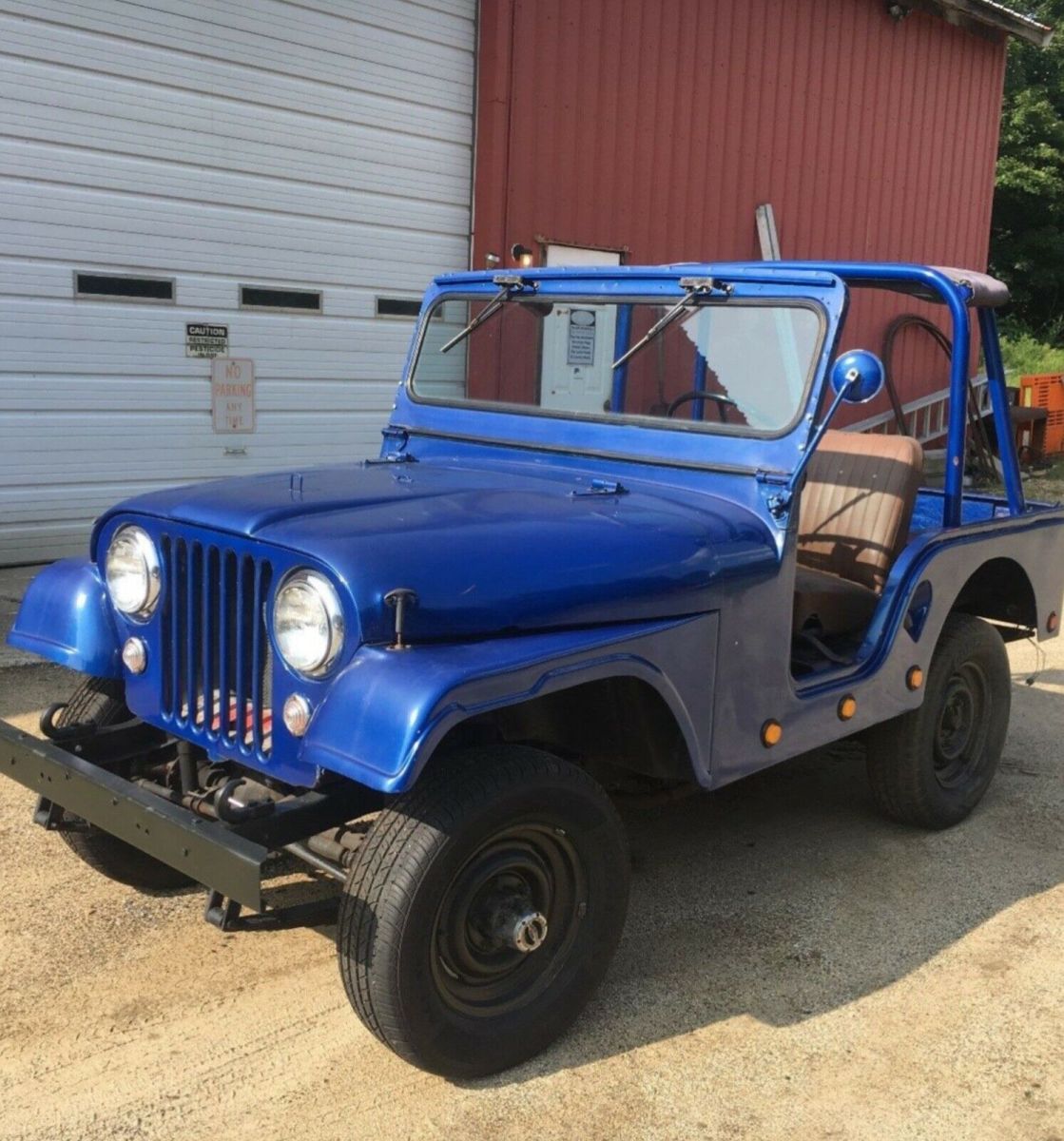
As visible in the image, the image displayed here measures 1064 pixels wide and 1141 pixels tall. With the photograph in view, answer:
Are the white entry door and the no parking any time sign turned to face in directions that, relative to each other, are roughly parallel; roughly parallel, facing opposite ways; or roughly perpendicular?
roughly parallel

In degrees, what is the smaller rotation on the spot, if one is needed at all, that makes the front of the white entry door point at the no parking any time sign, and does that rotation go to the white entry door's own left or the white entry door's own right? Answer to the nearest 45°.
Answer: approximately 135° to the white entry door's own right

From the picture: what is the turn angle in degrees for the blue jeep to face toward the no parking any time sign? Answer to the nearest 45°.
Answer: approximately 135° to its right

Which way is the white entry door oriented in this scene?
toward the camera

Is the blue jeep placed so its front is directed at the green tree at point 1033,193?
no

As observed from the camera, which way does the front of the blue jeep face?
facing the viewer and to the left of the viewer

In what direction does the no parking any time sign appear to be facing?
toward the camera

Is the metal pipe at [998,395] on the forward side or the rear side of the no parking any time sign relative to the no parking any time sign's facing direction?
on the forward side

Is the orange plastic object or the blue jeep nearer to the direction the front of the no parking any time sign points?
the blue jeep

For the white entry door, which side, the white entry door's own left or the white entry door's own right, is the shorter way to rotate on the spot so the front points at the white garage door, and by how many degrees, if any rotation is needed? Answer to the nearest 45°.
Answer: approximately 135° to the white entry door's own right

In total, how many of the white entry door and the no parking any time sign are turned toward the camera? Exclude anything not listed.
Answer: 2

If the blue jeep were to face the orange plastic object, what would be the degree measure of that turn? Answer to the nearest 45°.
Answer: approximately 180°

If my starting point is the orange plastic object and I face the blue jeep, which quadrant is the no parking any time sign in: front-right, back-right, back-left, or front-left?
front-right

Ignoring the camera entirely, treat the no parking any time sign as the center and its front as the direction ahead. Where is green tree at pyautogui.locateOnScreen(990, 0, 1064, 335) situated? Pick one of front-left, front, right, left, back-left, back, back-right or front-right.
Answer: back-left
